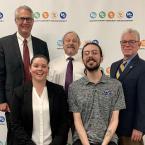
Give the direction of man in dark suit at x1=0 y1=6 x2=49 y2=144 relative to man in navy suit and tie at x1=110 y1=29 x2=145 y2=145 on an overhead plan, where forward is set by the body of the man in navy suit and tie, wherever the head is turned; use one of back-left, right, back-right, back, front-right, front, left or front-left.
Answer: front-right

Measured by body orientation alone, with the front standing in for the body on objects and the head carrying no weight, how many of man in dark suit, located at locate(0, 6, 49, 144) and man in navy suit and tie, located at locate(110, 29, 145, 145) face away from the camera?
0

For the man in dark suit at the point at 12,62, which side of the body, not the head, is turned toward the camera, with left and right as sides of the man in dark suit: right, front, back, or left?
front

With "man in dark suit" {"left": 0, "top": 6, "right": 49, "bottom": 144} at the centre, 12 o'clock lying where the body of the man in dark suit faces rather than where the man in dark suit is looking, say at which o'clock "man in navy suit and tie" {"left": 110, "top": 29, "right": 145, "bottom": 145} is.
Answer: The man in navy suit and tie is roughly at 10 o'clock from the man in dark suit.
